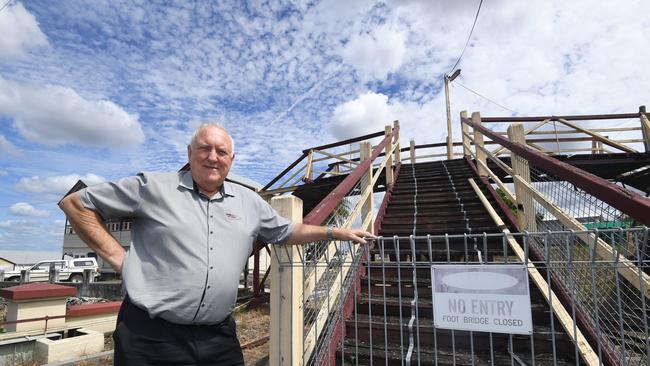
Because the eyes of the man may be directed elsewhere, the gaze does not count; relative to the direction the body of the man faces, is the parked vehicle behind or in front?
behind

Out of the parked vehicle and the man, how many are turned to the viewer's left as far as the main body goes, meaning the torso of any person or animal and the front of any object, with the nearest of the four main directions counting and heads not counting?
1

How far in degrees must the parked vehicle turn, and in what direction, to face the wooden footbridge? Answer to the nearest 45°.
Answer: approximately 90° to its left

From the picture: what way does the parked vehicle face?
to the viewer's left

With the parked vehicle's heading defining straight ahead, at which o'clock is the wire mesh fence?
The wire mesh fence is roughly at 9 o'clock from the parked vehicle.

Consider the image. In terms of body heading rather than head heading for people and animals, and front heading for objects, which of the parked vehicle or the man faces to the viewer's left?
the parked vehicle

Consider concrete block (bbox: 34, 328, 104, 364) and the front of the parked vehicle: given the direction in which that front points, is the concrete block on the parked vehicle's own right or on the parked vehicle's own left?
on the parked vehicle's own left

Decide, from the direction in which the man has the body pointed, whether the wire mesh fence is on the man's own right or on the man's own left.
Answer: on the man's own left

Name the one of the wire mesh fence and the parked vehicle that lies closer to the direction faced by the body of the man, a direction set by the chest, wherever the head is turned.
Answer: the wire mesh fence
